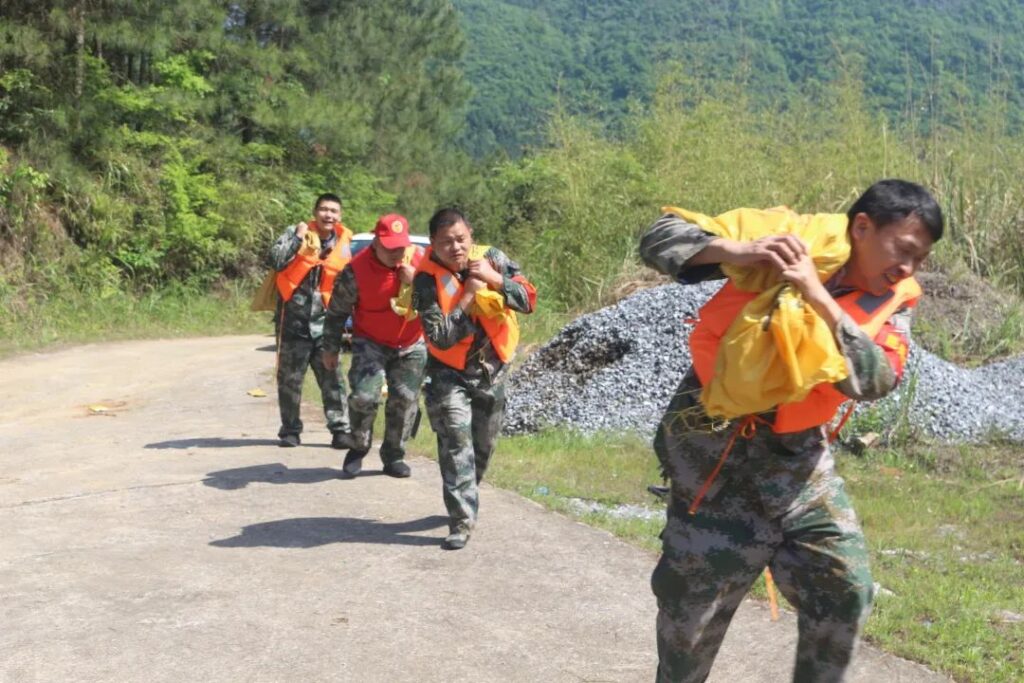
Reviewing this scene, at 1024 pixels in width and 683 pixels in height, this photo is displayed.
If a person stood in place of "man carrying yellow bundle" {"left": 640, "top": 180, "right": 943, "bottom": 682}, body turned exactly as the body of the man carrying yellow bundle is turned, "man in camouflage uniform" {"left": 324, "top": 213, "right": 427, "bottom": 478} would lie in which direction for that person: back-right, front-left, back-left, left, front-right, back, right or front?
back-right

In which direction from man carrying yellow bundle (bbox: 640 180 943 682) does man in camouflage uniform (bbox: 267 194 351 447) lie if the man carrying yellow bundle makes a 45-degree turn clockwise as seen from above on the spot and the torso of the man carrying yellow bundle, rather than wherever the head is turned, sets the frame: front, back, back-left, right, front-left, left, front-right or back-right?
right

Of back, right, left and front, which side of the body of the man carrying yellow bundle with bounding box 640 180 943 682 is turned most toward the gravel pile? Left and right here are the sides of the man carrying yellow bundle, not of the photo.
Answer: back

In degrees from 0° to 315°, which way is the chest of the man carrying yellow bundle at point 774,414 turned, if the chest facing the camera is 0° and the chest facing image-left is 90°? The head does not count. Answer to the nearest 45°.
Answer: approximately 0°

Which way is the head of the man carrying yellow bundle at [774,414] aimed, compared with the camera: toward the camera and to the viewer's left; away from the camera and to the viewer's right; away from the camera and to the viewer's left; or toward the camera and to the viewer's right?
toward the camera and to the viewer's right

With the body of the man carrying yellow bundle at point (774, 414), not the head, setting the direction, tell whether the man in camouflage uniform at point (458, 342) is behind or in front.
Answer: behind
